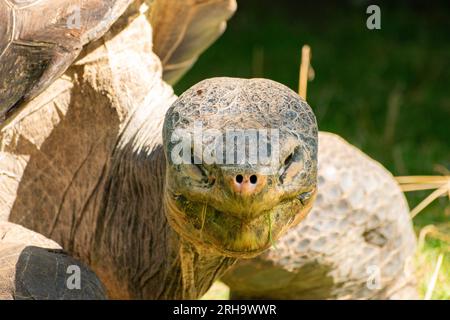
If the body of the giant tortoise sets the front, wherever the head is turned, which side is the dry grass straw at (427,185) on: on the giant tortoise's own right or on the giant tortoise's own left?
on the giant tortoise's own left

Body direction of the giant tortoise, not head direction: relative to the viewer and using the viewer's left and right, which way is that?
facing the viewer and to the right of the viewer
